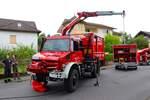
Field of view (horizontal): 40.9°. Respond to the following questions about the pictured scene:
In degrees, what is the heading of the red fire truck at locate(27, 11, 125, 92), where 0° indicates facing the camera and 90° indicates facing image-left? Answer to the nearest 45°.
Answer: approximately 45°

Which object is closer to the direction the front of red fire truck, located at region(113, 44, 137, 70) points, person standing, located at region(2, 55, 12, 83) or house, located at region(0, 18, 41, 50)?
the person standing

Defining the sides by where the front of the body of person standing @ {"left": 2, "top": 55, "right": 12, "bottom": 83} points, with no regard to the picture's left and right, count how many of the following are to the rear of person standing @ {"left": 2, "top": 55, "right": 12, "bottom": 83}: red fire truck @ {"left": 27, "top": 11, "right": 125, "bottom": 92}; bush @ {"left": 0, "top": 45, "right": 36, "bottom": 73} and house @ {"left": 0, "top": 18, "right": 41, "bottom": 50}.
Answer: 2

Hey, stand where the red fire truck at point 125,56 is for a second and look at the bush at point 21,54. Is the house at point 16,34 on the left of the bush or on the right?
right

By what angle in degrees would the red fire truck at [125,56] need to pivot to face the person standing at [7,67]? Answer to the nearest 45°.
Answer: approximately 135° to its left

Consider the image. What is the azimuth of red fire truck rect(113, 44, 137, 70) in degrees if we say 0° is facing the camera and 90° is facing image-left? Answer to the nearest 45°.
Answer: approximately 180°

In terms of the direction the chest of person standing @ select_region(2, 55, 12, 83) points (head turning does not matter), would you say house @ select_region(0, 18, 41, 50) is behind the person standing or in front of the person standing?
behind

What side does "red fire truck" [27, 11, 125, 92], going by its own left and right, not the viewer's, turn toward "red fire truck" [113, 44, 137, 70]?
back

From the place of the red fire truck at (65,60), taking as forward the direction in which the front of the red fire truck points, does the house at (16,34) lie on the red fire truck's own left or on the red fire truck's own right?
on the red fire truck's own right
